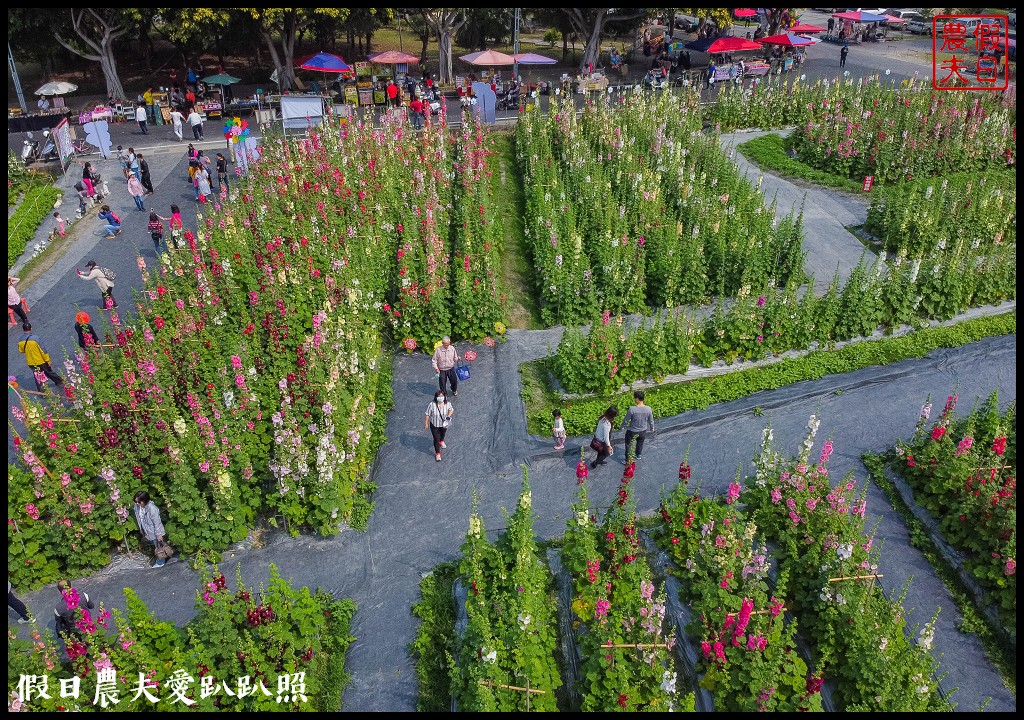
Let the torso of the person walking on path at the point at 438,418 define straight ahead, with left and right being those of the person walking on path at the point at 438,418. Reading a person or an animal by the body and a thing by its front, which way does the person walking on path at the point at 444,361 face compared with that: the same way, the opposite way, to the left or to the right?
the same way

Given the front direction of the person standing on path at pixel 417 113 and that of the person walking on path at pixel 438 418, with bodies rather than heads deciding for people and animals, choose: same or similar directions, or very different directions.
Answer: very different directions

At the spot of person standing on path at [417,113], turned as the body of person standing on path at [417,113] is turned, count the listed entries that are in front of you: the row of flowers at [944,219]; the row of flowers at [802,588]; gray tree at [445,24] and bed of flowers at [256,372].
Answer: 1

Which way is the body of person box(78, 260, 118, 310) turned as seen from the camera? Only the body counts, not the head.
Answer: to the viewer's left

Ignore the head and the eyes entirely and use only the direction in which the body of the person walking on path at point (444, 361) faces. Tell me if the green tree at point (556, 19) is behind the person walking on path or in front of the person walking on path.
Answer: behind

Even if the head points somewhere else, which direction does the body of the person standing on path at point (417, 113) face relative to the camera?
away from the camera

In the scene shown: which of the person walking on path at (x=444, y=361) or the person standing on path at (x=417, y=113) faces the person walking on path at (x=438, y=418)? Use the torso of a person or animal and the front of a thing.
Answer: the person walking on path at (x=444, y=361)

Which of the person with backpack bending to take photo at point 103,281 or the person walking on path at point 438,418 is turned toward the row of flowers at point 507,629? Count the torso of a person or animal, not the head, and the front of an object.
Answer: the person walking on path at point 438,418

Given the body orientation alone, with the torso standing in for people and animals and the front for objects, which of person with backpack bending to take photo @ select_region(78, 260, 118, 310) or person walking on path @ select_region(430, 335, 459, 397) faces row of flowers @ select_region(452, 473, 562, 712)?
person walking on path @ select_region(430, 335, 459, 397)

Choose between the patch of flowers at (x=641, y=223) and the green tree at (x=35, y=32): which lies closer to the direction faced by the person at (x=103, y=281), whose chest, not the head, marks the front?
the green tree

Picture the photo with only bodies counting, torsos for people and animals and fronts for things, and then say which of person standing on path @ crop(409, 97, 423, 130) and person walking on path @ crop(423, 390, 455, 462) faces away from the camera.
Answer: person standing on path @ crop(409, 97, 423, 130)

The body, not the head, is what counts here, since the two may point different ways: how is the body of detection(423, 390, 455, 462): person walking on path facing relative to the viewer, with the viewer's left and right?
facing the viewer
